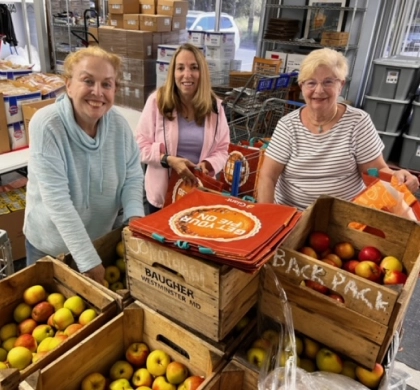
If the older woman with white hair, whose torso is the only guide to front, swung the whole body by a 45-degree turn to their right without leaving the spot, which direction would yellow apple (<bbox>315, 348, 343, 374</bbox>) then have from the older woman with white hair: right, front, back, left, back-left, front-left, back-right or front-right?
front-left

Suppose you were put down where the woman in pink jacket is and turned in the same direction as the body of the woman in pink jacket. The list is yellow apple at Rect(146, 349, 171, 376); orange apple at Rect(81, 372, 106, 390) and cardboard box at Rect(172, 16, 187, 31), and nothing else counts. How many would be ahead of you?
2

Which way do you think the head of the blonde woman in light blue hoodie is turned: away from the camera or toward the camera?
toward the camera

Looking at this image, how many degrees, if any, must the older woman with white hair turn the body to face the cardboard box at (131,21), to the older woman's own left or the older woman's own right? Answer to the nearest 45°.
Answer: approximately 135° to the older woman's own right

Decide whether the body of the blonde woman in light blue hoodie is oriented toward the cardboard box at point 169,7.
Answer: no

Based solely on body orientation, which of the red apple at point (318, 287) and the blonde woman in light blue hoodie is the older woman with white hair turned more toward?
the red apple

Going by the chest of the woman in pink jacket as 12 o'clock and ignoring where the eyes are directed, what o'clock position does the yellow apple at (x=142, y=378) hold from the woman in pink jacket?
The yellow apple is roughly at 12 o'clock from the woman in pink jacket.

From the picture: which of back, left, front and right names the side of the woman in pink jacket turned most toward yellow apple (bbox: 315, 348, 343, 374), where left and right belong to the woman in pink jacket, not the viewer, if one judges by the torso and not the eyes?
front

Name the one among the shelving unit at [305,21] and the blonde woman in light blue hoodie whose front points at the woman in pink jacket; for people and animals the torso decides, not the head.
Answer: the shelving unit

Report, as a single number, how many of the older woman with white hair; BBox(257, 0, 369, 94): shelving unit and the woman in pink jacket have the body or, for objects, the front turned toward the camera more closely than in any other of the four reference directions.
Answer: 3

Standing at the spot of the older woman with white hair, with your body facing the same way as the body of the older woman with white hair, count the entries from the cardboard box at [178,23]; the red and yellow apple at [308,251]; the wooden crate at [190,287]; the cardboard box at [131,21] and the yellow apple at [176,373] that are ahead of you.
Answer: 3

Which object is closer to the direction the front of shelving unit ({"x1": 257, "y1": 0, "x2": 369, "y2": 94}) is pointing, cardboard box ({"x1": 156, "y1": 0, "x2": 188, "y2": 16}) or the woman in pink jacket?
the woman in pink jacket

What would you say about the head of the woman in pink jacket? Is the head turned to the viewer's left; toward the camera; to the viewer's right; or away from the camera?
toward the camera

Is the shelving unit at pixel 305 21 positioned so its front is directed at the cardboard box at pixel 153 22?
no

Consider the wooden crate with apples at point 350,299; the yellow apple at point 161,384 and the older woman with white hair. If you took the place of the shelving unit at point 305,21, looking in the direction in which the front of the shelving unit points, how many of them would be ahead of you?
3

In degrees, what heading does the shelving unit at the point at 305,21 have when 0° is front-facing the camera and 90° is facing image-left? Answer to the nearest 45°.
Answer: approximately 0°

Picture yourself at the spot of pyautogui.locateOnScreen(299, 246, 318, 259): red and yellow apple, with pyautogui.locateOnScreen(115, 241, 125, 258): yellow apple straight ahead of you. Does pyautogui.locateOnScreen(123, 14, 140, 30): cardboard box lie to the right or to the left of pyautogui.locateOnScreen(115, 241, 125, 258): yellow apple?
right

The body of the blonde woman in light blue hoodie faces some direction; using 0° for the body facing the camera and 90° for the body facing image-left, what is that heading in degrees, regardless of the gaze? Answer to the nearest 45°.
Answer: approximately 315°

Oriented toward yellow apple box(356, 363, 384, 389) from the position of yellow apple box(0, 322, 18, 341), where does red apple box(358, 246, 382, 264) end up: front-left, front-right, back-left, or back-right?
front-left

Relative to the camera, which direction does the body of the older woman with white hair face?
toward the camera
